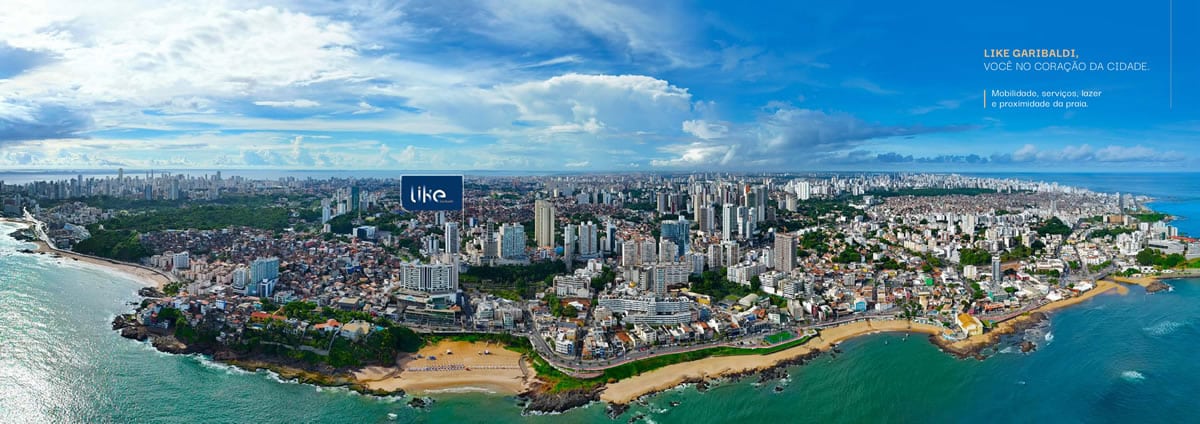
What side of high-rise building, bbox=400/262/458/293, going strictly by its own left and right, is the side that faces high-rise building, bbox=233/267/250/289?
right

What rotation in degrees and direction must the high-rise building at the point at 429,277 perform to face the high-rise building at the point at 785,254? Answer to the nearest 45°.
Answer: approximately 90° to its left

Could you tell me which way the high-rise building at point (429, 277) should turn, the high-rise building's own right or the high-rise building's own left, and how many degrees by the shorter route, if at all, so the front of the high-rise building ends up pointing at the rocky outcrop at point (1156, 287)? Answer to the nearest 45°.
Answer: approximately 90° to the high-rise building's own left

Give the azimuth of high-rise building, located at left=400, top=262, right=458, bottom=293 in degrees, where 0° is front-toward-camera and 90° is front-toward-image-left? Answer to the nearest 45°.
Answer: approximately 0°

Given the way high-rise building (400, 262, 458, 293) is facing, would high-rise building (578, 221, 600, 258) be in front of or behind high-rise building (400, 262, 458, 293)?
behind

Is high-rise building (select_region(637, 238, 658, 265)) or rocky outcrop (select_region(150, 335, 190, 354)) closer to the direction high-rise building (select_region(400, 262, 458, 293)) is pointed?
the rocky outcrop

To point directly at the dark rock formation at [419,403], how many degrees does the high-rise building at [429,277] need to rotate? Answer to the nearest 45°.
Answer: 0° — it already faces it

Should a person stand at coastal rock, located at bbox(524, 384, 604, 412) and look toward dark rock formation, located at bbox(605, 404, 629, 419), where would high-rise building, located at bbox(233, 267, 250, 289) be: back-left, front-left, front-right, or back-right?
back-left

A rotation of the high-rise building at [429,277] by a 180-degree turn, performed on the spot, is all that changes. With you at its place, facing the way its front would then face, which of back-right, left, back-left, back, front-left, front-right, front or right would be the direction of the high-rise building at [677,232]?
front-right
